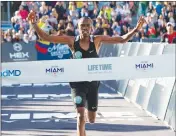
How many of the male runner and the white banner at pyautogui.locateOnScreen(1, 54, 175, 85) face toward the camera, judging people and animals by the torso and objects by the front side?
2

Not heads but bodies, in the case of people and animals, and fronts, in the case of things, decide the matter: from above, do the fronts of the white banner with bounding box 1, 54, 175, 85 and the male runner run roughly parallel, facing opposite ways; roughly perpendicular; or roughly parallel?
roughly parallel

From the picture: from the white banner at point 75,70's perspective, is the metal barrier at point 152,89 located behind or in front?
behind

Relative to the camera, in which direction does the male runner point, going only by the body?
toward the camera

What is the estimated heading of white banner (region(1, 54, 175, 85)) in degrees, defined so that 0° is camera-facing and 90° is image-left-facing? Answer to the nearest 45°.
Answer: approximately 0°

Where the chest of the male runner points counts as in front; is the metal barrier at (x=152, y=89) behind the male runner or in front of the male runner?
behind
